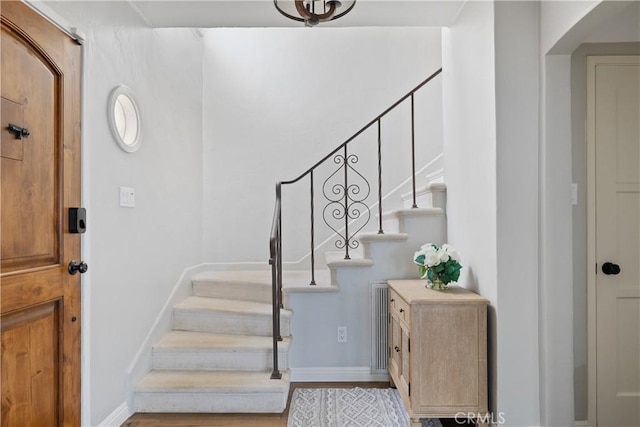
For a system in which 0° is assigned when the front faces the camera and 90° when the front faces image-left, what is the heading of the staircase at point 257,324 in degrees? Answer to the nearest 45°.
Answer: approximately 0°

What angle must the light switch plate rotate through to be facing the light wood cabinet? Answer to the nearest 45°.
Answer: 0° — it already faces it

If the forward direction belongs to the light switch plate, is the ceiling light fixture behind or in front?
in front
